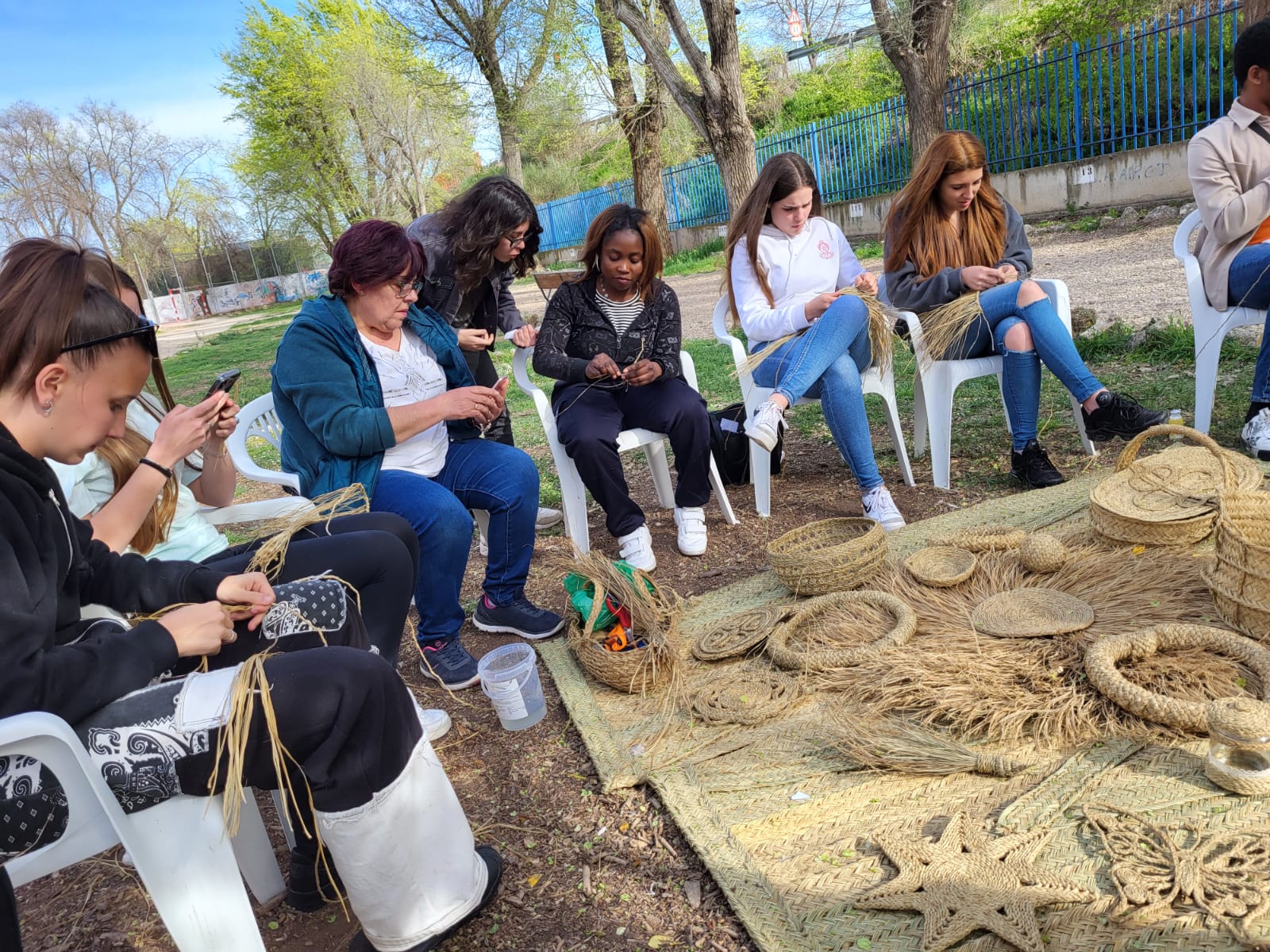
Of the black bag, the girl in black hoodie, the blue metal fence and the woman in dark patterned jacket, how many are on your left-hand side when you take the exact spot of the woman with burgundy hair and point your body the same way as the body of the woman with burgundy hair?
3

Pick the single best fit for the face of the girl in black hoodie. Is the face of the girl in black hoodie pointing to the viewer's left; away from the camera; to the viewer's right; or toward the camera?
to the viewer's right

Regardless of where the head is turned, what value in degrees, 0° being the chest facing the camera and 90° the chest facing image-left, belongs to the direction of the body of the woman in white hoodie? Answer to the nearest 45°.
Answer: approximately 315°

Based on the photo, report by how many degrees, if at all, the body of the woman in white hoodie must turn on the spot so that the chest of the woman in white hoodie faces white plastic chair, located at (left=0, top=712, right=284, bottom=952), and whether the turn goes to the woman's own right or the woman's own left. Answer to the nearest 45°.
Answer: approximately 45° to the woman's own right

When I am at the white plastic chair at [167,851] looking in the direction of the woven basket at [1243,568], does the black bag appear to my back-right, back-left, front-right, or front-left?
front-left

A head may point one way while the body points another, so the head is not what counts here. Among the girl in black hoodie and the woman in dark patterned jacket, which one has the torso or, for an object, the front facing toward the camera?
the woman in dark patterned jacket

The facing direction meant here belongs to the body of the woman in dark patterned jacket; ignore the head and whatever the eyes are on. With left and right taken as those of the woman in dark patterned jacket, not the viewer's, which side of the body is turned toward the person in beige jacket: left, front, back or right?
left

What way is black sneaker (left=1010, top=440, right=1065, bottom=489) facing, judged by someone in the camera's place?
facing the viewer and to the right of the viewer

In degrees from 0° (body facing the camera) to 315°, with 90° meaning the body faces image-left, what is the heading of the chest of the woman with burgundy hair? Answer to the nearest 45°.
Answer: approximately 315°

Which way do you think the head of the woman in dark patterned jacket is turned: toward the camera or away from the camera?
toward the camera

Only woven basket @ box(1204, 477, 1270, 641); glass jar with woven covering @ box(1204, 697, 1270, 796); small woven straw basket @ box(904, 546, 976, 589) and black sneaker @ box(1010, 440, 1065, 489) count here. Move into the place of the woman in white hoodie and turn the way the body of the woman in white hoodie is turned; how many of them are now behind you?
0

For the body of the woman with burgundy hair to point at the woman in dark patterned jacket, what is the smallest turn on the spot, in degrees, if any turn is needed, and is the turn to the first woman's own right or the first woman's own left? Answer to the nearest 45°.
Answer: approximately 90° to the first woman's own left

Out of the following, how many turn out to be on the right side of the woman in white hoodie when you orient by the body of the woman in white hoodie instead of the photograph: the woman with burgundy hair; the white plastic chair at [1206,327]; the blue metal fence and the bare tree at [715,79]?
1

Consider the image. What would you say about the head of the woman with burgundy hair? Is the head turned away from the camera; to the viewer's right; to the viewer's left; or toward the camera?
to the viewer's right

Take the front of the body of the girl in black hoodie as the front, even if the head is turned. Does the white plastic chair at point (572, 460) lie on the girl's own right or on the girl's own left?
on the girl's own left

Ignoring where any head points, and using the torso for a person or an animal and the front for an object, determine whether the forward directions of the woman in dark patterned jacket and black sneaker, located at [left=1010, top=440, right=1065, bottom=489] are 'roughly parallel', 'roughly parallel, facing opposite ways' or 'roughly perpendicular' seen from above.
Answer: roughly parallel

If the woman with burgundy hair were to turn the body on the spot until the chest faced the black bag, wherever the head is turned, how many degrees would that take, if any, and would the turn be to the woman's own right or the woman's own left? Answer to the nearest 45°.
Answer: approximately 90° to the woman's own left

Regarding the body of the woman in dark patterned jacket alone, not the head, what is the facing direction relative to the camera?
toward the camera

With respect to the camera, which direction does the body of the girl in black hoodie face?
to the viewer's right
